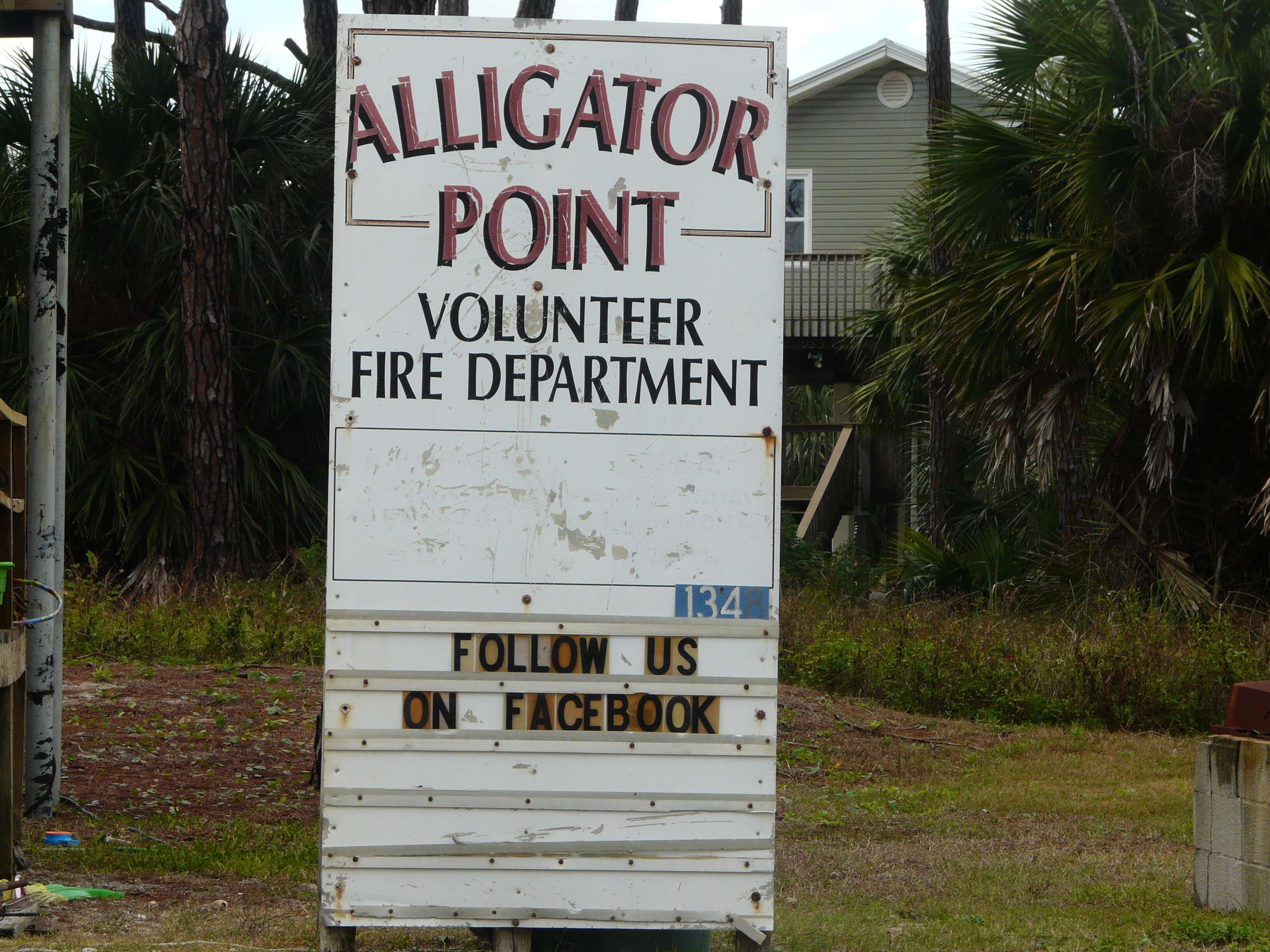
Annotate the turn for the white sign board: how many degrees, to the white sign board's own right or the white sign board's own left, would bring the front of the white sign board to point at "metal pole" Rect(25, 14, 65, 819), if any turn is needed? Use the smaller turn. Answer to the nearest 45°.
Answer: approximately 135° to the white sign board's own right

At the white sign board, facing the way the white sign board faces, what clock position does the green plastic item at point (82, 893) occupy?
The green plastic item is roughly at 4 o'clock from the white sign board.

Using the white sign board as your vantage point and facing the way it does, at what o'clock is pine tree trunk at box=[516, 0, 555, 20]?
The pine tree trunk is roughly at 6 o'clock from the white sign board.

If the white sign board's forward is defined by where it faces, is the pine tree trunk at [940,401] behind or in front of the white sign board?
behind

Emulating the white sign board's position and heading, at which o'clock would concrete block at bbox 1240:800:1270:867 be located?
The concrete block is roughly at 8 o'clock from the white sign board.

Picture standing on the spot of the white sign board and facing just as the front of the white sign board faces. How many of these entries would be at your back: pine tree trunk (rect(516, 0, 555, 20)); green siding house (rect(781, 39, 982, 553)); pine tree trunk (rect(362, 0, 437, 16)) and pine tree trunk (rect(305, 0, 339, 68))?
4

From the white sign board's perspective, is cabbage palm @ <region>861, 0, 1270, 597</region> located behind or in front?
behind

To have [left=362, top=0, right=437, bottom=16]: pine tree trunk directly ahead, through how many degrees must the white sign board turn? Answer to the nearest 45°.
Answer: approximately 180°

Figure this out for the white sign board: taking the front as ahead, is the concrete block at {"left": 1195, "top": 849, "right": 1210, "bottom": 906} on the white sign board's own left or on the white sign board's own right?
on the white sign board's own left

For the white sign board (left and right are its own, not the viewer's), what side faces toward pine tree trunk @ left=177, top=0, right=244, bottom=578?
back

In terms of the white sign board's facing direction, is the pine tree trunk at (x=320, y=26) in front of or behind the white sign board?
behind

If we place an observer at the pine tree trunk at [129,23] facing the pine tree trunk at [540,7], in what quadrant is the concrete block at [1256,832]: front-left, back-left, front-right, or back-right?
front-right

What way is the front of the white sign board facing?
toward the camera

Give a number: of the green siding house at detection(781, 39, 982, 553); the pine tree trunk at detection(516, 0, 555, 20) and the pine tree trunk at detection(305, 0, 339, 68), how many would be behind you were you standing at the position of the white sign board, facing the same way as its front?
3

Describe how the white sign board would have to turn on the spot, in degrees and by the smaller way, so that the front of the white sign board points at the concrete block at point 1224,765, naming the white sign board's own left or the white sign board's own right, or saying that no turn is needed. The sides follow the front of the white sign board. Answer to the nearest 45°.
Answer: approximately 135° to the white sign board's own left
